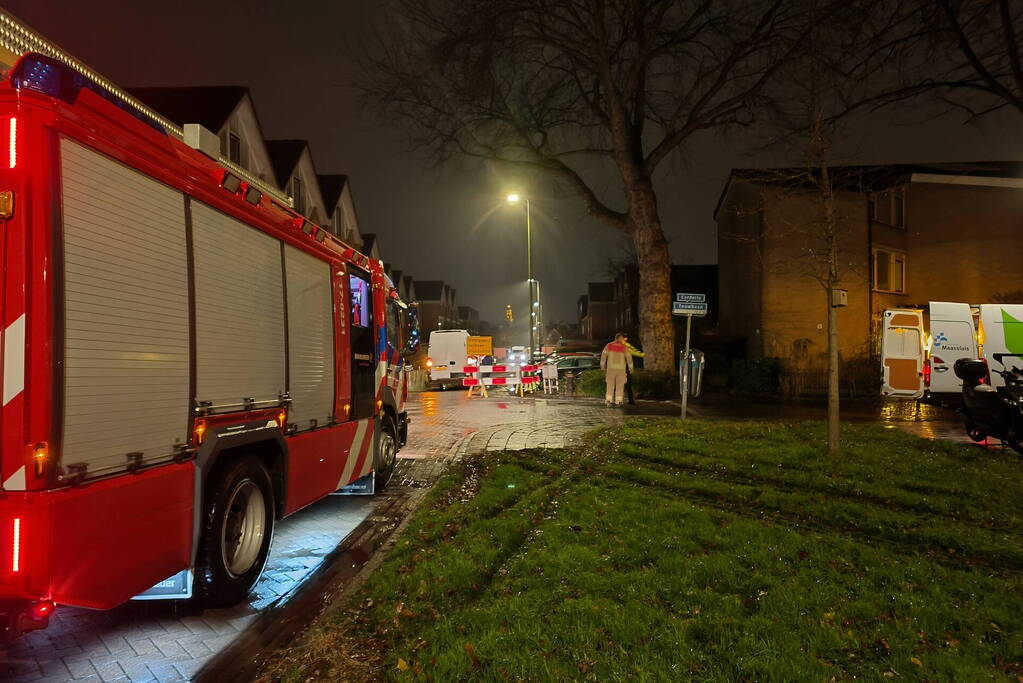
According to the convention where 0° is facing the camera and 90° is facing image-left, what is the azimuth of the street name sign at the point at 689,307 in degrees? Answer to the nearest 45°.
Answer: approximately 0°

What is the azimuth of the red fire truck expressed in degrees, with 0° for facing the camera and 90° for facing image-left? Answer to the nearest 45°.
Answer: approximately 225°

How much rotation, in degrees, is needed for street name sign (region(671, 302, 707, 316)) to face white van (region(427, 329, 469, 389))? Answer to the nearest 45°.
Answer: approximately 135° to its right

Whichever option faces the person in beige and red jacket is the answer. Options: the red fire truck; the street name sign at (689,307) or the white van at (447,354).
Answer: the red fire truck

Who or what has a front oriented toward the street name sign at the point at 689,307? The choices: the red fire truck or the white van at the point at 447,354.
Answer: the red fire truck

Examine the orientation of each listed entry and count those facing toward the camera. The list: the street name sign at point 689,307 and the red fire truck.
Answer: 1

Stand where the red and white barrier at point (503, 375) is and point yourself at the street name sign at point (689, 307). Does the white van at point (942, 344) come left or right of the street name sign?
left

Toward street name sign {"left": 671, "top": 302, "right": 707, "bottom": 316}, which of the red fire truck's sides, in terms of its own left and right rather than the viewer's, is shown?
front
